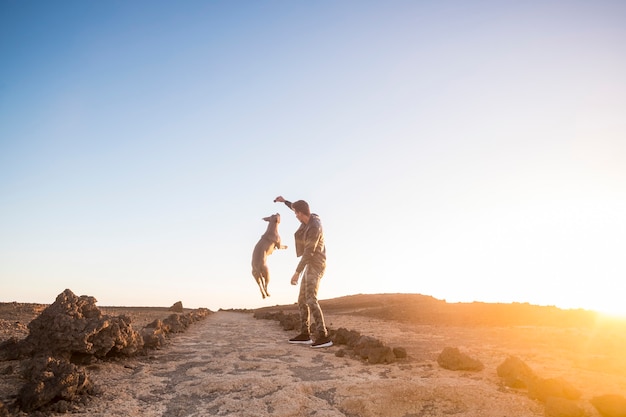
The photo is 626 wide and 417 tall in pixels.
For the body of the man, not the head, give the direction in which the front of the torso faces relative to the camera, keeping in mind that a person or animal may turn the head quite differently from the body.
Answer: to the viewer's left

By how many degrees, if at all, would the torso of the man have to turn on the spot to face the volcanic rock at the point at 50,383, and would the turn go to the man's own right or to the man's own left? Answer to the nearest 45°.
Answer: approximately 45° to the man's own left

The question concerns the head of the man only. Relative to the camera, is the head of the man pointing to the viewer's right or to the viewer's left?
to the viewer's left

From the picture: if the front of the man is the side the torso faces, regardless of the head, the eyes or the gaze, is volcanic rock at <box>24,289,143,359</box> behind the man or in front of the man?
in front

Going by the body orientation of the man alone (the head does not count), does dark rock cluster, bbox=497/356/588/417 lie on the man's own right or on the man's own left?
on the man's own left

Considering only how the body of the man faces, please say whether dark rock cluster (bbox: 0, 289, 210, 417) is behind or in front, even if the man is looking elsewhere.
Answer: in front

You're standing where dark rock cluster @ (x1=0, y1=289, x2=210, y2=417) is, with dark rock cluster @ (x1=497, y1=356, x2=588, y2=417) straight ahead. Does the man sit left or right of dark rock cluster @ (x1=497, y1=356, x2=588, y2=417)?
left

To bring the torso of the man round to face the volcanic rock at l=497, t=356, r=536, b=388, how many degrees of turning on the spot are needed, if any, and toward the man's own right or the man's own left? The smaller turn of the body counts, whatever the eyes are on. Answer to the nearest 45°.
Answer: approximately 135° to the man's own left

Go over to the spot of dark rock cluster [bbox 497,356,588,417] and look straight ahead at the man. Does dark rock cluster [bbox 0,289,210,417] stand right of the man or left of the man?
left
